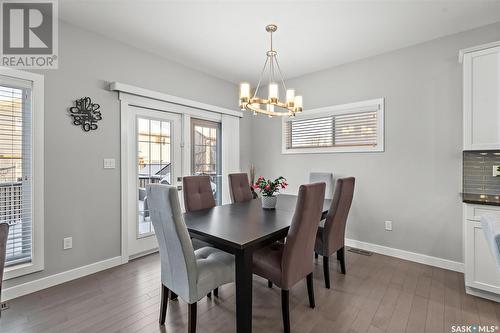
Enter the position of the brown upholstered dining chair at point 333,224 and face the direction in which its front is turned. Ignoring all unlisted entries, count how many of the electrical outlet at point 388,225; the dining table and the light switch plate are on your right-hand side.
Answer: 1

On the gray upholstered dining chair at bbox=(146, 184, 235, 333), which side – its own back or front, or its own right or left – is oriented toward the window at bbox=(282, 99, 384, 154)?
front

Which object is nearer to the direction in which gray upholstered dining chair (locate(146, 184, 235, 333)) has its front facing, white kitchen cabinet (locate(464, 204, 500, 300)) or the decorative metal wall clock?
the white kitchen cabinet

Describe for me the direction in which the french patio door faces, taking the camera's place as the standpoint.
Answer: facing the viewer and to the right of the viewer

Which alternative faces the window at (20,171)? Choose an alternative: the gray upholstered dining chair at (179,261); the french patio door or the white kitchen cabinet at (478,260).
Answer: the white kitchen cabinet

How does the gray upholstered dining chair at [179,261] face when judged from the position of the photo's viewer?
facing away from the viewer and to the right of the viewer

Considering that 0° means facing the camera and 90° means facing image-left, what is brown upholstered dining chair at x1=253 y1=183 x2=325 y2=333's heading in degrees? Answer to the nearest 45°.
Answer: approximately 135°

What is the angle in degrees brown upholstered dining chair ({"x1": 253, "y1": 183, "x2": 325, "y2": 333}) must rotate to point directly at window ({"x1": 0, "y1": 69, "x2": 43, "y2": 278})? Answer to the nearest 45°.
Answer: approximately 45° to its left

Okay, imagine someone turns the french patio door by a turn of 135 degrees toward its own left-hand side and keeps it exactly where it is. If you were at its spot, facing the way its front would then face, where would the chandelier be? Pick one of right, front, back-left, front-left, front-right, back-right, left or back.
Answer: back-right

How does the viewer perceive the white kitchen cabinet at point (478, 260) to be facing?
facing the viewer and to the left of the viewer

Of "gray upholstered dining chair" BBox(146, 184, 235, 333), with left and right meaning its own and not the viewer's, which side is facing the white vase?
front

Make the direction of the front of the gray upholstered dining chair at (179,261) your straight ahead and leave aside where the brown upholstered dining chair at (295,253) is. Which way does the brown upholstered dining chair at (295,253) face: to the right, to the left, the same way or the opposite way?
to the left

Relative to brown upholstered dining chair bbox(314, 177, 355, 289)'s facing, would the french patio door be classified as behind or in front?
in front

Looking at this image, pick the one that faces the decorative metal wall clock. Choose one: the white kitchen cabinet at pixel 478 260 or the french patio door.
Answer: the white kitchen cabinet

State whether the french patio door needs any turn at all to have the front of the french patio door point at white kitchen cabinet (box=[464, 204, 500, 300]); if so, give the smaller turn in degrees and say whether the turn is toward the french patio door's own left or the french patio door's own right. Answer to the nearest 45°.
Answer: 0° — it already faces it

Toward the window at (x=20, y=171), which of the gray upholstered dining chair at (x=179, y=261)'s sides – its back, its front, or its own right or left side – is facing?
left
